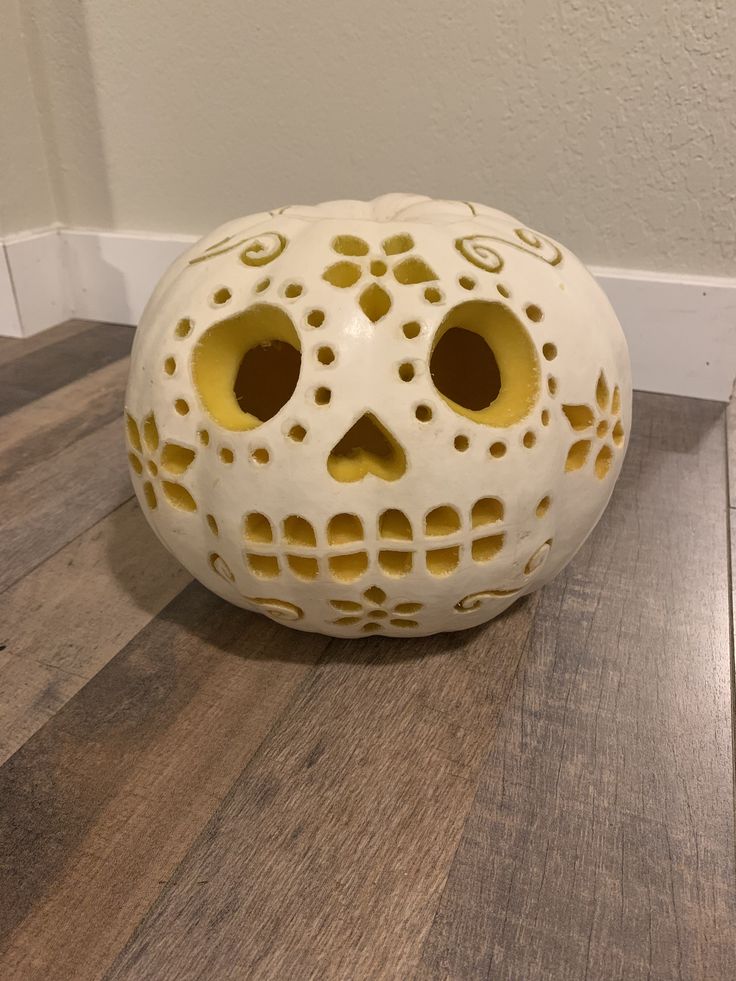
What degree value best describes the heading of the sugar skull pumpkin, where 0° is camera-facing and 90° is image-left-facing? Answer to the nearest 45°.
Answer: approximately 0°
